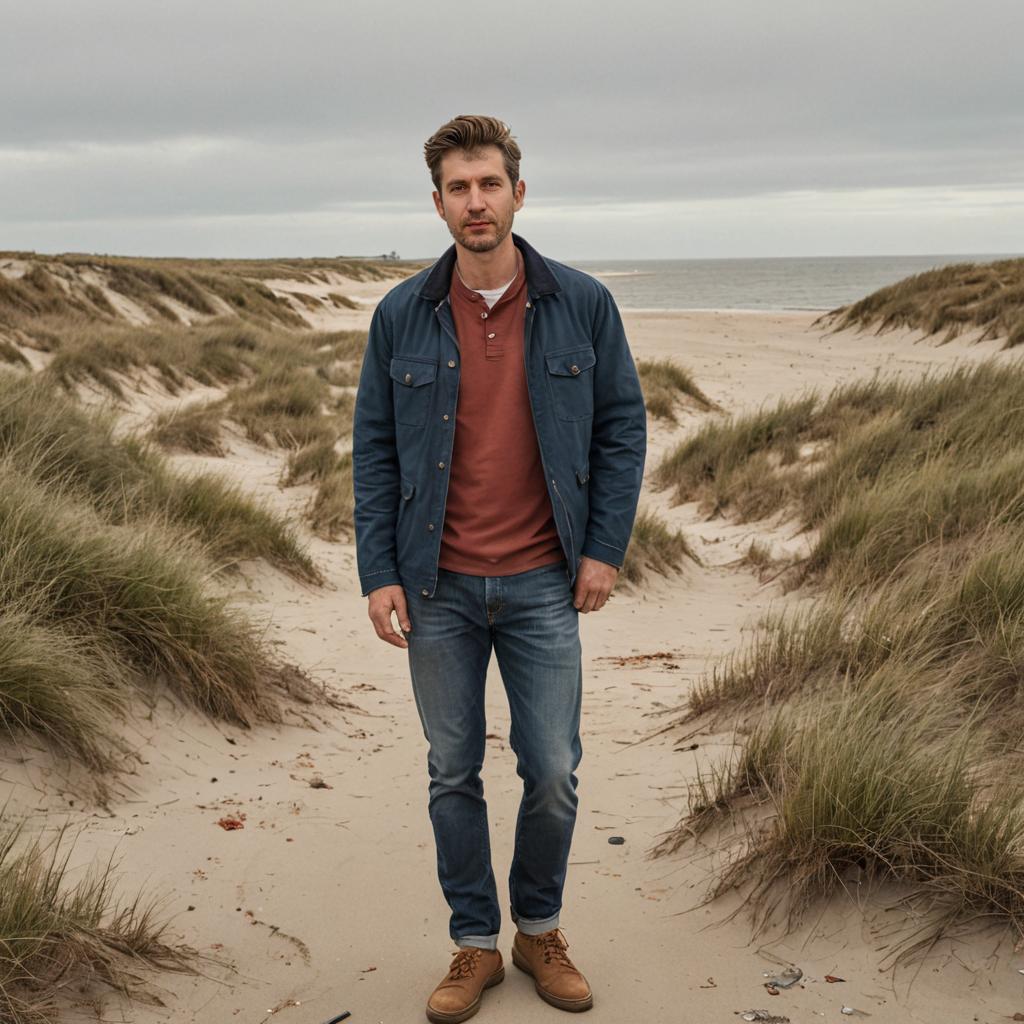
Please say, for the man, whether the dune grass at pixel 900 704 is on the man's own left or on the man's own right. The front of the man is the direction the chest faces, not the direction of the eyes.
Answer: on the man's own left

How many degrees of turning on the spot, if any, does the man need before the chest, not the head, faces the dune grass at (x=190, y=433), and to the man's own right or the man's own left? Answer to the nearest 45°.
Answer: approximately 180°

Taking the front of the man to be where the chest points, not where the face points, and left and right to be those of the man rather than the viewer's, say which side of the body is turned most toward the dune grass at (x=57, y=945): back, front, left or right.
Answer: right

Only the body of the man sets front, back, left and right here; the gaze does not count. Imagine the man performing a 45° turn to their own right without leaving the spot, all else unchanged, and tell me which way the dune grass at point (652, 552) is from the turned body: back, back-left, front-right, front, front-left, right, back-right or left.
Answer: back-right

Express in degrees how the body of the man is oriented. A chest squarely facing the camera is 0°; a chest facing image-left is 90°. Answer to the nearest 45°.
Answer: approximately 0°

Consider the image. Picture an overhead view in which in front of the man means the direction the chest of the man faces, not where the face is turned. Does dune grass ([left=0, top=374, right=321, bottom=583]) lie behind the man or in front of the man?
behind

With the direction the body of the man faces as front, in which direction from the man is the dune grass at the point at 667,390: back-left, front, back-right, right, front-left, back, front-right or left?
back
